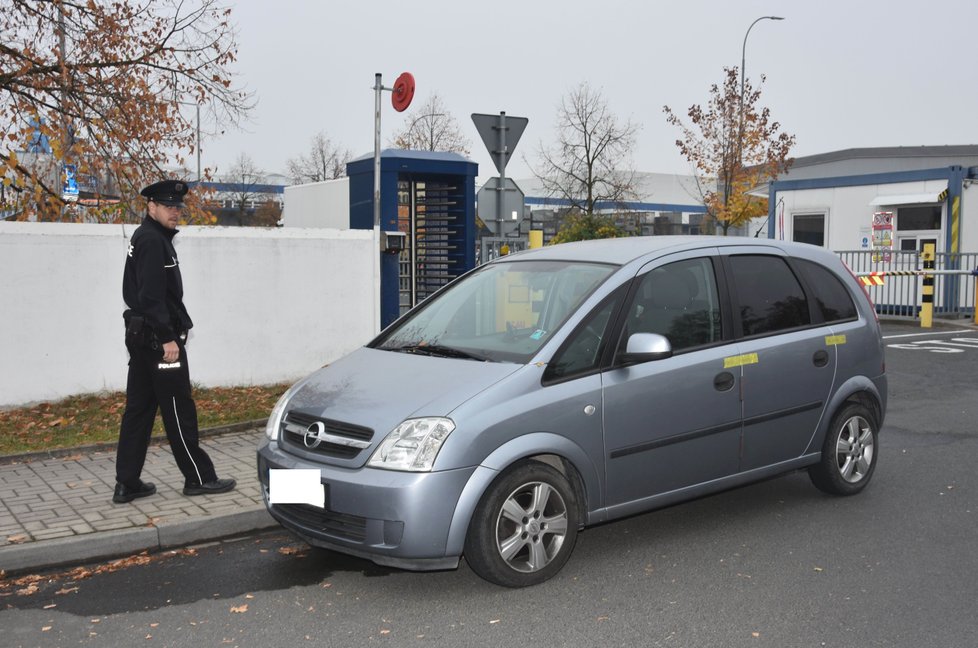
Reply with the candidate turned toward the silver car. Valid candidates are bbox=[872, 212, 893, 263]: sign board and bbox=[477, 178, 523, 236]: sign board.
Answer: bbox=[872, 212, 893, 263]: sign board

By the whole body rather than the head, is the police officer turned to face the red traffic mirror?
no

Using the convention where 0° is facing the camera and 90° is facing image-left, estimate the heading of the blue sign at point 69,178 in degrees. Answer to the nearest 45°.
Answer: approximately 0°

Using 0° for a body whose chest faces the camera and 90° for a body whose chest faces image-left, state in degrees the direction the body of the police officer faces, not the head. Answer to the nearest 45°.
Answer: approximately 270°

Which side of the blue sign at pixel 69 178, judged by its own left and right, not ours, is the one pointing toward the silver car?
front

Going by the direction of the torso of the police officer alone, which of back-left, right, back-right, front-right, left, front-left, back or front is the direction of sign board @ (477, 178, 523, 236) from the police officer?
front-left

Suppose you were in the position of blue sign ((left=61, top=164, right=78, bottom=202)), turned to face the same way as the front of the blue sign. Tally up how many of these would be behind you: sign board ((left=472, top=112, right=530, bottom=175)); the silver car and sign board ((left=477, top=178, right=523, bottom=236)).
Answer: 0

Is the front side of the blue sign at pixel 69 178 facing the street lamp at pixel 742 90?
no

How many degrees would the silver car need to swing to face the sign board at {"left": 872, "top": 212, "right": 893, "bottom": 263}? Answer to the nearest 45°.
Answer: approximately 135° to its right

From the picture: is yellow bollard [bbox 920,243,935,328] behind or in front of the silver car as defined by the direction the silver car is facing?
behind

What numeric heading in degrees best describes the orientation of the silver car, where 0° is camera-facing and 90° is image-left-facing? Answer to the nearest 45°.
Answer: approximately 45°

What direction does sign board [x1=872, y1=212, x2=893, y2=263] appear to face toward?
toward the camera

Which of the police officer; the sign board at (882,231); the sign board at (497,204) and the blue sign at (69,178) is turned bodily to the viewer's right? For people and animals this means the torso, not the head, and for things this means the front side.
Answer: the police officer

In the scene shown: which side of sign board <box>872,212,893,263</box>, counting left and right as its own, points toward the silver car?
front

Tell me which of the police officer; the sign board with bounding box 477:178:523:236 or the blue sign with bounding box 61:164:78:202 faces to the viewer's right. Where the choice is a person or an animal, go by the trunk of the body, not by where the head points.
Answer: the police officer

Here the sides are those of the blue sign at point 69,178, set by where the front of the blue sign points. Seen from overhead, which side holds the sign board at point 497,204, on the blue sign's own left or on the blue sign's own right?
on the blue sign's own left

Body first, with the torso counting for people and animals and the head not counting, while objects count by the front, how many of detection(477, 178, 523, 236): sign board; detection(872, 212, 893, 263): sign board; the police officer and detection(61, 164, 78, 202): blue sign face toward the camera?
2

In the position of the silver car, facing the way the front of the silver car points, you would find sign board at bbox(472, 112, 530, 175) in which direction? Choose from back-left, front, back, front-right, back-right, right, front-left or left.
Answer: back-right
